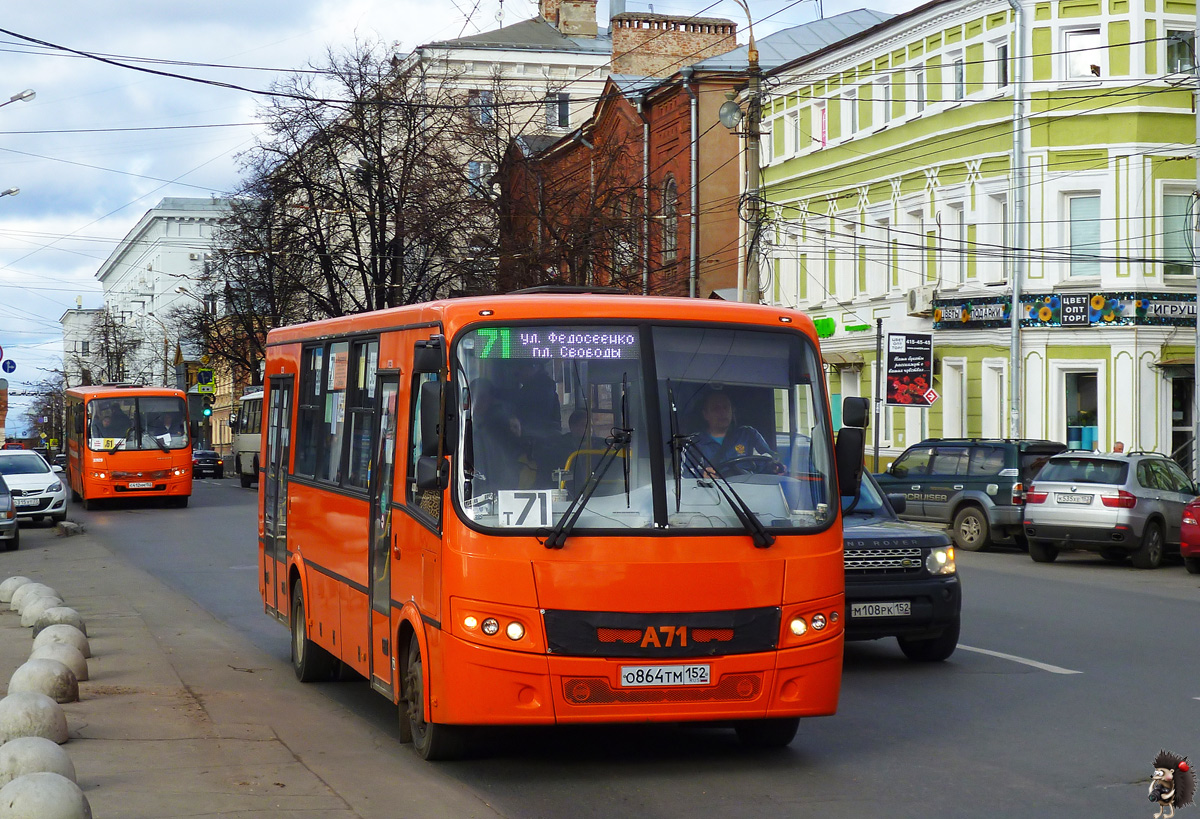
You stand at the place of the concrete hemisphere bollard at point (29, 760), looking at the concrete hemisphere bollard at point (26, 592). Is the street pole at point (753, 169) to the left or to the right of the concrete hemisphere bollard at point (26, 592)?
right

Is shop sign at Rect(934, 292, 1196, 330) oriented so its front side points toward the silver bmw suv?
yes

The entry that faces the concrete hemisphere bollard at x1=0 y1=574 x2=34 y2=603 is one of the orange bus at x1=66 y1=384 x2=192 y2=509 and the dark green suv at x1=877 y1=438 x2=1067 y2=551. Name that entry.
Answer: the orange bus

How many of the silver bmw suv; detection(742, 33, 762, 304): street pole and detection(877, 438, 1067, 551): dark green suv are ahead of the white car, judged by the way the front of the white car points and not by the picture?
3

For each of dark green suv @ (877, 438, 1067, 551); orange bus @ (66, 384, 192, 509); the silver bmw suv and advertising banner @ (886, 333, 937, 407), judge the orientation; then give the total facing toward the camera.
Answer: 2

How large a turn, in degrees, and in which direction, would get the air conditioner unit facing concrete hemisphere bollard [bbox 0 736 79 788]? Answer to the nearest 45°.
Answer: approximately 45° to its left

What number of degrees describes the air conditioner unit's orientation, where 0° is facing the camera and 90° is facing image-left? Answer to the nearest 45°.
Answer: approximately 45°

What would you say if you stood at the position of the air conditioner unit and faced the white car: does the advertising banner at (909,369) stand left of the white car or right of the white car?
left

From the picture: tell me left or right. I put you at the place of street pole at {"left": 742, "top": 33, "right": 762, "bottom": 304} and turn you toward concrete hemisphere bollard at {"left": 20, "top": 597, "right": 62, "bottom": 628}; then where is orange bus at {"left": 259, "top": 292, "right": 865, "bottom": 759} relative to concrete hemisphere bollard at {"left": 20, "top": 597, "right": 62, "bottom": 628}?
left
